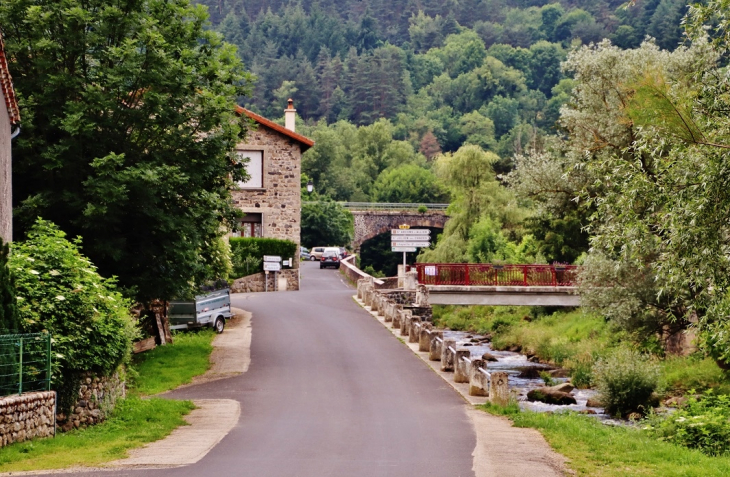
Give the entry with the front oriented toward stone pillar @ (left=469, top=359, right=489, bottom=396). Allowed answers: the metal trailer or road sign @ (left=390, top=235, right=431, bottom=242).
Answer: the road sign

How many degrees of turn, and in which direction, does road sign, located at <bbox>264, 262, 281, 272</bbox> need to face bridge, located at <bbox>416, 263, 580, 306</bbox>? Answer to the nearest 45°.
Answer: approximately 45° to its left

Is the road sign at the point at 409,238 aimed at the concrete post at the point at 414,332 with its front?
yes

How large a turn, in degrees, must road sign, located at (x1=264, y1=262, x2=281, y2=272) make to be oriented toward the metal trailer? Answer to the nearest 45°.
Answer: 0° — it already faces it

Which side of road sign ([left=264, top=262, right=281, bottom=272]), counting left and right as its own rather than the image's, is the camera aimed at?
front

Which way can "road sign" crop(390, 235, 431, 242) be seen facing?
toward the camera

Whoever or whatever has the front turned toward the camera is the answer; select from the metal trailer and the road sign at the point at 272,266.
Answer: the road sign

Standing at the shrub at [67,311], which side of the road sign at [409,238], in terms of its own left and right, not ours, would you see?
front

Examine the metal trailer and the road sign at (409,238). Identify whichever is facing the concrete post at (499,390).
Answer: the road sign

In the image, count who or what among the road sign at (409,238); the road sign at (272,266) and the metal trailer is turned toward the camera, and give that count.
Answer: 2

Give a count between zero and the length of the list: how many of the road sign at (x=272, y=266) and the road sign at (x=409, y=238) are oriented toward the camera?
2

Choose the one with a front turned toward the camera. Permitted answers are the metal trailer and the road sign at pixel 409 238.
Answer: the road sign

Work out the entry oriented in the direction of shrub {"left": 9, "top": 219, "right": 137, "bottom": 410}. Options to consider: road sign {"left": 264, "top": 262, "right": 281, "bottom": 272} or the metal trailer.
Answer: the road sign

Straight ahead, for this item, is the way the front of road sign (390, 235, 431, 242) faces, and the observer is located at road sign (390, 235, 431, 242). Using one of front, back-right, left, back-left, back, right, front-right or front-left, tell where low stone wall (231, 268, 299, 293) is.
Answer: back-right

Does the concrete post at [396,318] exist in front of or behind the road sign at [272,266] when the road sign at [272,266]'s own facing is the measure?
in front
